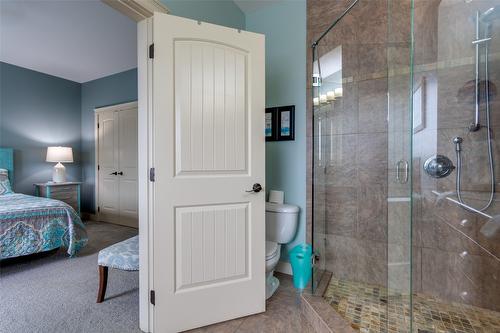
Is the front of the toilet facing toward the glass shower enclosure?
no

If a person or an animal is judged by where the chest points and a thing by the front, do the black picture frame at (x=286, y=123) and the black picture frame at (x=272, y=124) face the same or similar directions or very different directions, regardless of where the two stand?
same or similar directions

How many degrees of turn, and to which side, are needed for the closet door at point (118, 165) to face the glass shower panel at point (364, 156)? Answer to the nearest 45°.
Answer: approximately 90° to its left

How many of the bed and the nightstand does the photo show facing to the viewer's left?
0

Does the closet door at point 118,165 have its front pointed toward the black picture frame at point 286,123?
no

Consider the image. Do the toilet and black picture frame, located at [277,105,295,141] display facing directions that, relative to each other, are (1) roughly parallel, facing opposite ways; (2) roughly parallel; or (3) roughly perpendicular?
roughly parallel

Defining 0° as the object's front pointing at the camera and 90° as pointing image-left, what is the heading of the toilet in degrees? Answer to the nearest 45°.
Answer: approximately 45°

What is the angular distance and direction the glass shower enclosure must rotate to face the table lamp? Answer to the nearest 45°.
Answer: approximately 45° to its right

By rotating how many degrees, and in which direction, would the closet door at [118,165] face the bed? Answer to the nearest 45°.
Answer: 0° — it already faces it

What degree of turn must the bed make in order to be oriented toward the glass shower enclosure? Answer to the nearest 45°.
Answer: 0° — it already faces it

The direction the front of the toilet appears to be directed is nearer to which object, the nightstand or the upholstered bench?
the upholstered bench

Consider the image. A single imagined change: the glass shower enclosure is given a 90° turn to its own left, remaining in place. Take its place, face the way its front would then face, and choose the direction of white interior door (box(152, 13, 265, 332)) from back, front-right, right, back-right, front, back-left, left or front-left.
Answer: right

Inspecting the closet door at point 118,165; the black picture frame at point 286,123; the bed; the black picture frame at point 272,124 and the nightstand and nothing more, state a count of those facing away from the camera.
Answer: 0

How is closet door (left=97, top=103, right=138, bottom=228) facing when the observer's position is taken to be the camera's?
facing the viewer and to the left of the viewer

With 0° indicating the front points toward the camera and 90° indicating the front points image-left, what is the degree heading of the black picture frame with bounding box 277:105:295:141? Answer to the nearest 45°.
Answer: approximately 45°

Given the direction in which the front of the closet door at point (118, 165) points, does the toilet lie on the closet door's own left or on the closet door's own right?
on the closet door's own left

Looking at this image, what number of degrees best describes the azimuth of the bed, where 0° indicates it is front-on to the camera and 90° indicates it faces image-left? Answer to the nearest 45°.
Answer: approximately 315°

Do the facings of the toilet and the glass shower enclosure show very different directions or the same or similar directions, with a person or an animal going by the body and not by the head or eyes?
same or similar directions

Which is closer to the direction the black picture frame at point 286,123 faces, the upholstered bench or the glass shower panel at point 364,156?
the upholstered bench

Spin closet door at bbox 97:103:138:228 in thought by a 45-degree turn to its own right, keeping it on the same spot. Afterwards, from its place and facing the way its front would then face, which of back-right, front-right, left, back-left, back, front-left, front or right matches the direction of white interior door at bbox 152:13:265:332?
left
